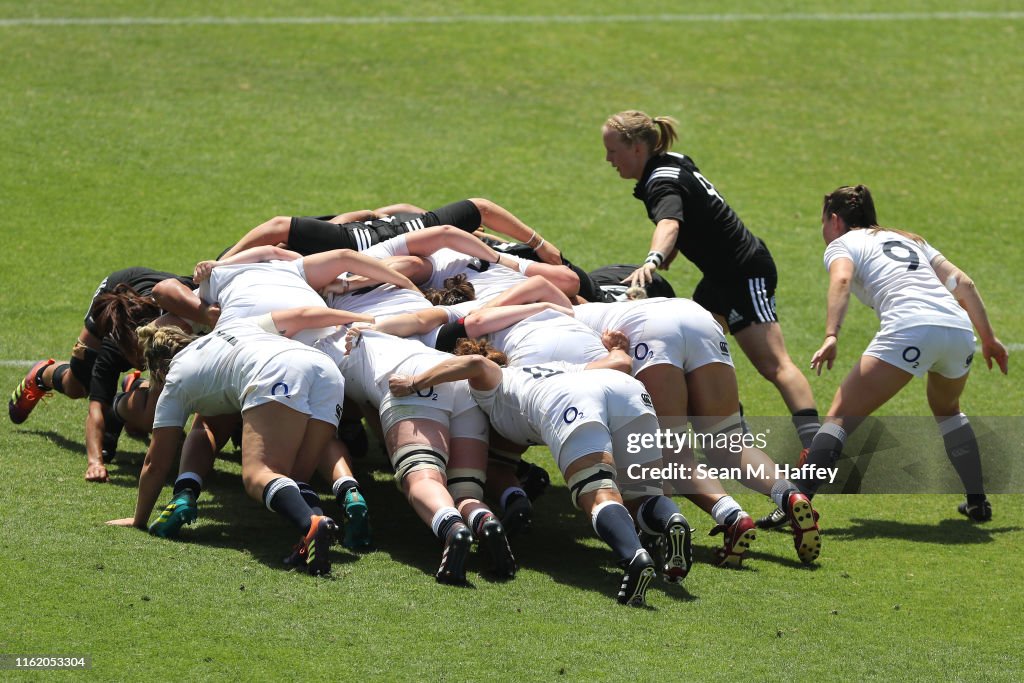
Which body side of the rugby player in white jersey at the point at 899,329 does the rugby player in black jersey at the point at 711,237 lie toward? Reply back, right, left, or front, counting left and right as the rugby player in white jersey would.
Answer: front

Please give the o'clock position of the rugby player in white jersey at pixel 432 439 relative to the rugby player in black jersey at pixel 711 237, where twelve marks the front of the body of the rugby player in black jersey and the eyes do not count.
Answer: The rugby player in white jersey is roughly at 10 o'clock from the rugby player in black jersey.

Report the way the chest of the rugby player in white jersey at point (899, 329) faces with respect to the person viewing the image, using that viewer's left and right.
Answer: facing away from the viewer and to the left of the viewer

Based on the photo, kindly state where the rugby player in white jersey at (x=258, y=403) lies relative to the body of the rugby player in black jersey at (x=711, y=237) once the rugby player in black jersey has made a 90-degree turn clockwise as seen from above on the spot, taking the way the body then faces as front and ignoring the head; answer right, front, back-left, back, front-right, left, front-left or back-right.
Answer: back-left

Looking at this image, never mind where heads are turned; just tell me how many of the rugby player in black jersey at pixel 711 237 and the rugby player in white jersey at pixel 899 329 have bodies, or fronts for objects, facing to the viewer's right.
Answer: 0

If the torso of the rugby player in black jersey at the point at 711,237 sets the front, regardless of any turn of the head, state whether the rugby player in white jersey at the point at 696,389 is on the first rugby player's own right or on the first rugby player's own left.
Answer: on the first rugby player's own left

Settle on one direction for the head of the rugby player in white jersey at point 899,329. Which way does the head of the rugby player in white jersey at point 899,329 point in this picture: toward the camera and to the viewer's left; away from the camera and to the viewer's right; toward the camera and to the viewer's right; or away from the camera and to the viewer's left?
away from the camera and to the viewer's left

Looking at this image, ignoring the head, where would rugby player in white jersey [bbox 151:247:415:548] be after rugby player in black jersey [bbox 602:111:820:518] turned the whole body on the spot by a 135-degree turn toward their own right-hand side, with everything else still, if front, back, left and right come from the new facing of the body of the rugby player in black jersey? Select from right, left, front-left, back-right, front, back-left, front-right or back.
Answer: back

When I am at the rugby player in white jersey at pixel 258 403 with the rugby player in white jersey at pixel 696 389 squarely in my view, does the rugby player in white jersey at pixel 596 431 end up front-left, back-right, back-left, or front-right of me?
front-right

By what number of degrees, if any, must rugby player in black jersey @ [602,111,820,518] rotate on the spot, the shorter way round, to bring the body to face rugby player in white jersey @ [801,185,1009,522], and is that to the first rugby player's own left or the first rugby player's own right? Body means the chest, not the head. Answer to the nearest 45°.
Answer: approximately 135° to the first rugby player's own left

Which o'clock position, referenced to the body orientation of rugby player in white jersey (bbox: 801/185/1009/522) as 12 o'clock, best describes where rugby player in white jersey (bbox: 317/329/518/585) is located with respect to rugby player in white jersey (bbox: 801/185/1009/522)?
rugby player in white jersey (bbox: 317/329/518/585) is roughly at 9 o'clock from rugby player in white jersey (bbox: 801/185/1009/522).

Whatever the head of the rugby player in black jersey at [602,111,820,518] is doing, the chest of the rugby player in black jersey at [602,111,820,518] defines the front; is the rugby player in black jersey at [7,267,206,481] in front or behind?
in front

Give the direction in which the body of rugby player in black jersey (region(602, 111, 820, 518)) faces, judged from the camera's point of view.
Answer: to the viewer's left

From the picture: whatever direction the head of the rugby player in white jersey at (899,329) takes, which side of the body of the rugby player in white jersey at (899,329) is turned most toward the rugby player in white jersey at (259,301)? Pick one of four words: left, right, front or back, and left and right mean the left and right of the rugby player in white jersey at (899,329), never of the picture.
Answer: left

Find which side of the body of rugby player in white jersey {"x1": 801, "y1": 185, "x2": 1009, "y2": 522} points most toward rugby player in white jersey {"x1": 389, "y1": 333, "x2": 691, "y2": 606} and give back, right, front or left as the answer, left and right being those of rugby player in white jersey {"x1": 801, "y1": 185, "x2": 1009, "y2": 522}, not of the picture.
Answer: left

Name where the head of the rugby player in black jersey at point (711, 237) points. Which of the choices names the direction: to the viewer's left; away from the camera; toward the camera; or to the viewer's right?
to the viewer's left
